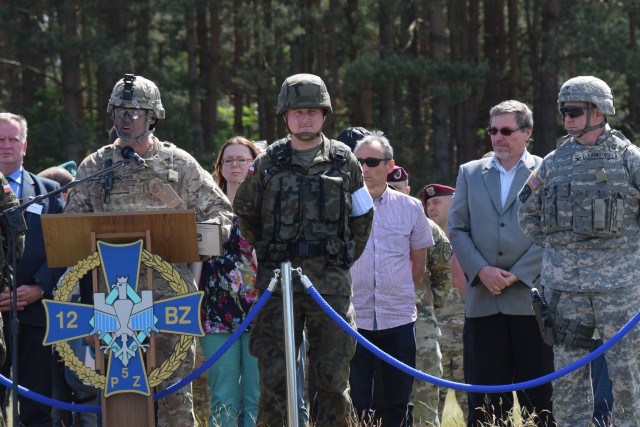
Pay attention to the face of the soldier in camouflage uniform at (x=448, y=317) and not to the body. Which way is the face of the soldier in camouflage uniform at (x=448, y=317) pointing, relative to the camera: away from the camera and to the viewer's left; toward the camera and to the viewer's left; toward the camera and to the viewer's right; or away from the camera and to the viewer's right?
toward the camera and to the viewer's left

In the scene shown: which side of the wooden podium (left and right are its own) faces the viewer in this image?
front

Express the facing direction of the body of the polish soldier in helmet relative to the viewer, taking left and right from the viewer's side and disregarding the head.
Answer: facing the viewer

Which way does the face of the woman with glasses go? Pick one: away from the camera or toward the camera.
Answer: toward the camera

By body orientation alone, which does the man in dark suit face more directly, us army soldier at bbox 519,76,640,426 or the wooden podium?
the wooden podium

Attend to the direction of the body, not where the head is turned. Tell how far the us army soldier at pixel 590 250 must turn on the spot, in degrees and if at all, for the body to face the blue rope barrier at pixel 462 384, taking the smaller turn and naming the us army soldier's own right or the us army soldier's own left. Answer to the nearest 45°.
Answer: approximately 45° to the us army soldier's own right

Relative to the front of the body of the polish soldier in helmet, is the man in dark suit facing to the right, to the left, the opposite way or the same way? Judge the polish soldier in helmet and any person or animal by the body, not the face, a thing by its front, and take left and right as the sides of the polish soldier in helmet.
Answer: the same way

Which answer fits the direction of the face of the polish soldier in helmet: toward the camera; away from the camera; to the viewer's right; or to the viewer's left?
toward the camera

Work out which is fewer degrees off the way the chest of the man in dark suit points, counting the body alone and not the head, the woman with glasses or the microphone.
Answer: the microphone

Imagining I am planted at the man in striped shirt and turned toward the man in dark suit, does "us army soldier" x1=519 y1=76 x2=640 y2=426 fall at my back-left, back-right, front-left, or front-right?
back-left

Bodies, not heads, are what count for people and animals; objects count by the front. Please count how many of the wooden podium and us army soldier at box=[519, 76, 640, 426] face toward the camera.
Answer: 2

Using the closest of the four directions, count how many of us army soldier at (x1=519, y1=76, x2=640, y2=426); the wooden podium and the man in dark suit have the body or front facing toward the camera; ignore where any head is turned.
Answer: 3

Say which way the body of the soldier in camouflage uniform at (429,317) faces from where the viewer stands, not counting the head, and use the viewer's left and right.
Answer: facing the viewer and to the left of the viewer
